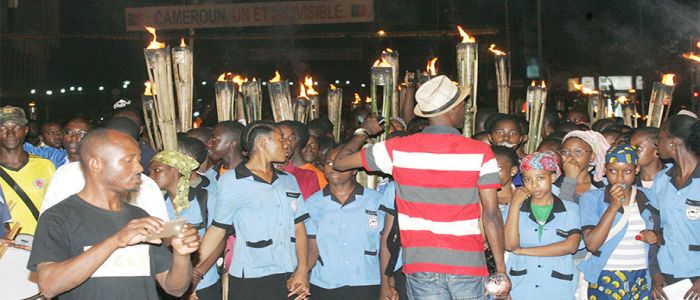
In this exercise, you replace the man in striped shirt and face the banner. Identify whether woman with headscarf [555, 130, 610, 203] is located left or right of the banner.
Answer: right

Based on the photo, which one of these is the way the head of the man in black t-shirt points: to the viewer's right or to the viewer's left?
to the viewer's right

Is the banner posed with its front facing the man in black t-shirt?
yes

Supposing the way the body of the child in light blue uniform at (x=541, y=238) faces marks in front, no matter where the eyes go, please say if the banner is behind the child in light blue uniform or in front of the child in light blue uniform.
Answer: behind

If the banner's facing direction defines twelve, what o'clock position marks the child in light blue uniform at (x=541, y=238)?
The child in light blue uniform is roughly at 12 o'clock from the banner.

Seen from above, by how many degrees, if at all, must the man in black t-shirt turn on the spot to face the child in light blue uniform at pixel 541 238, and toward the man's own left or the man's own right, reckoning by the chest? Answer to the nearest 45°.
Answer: approximately 90° to the man's own left

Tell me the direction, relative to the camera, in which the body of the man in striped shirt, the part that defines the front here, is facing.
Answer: away from the camera

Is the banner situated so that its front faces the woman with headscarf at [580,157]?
yes
